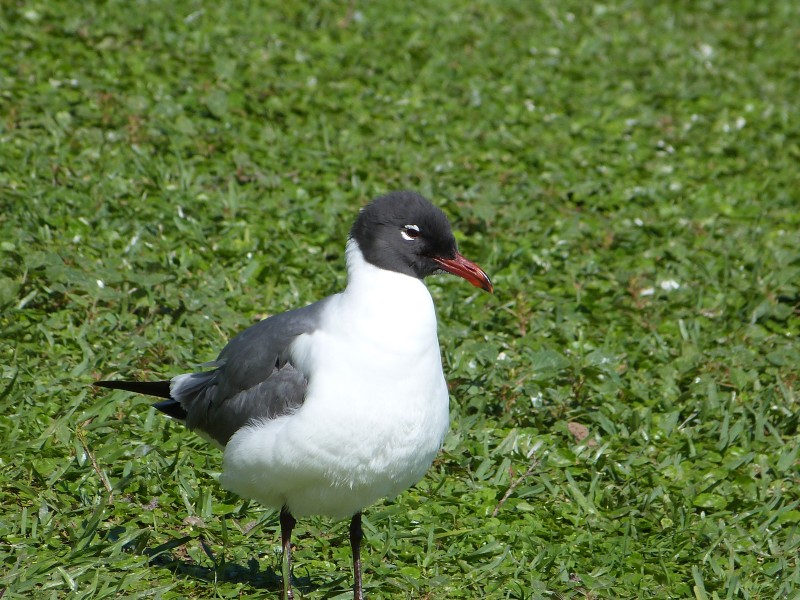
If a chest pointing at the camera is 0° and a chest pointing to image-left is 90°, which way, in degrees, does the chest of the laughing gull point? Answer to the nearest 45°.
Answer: approximately 315°
